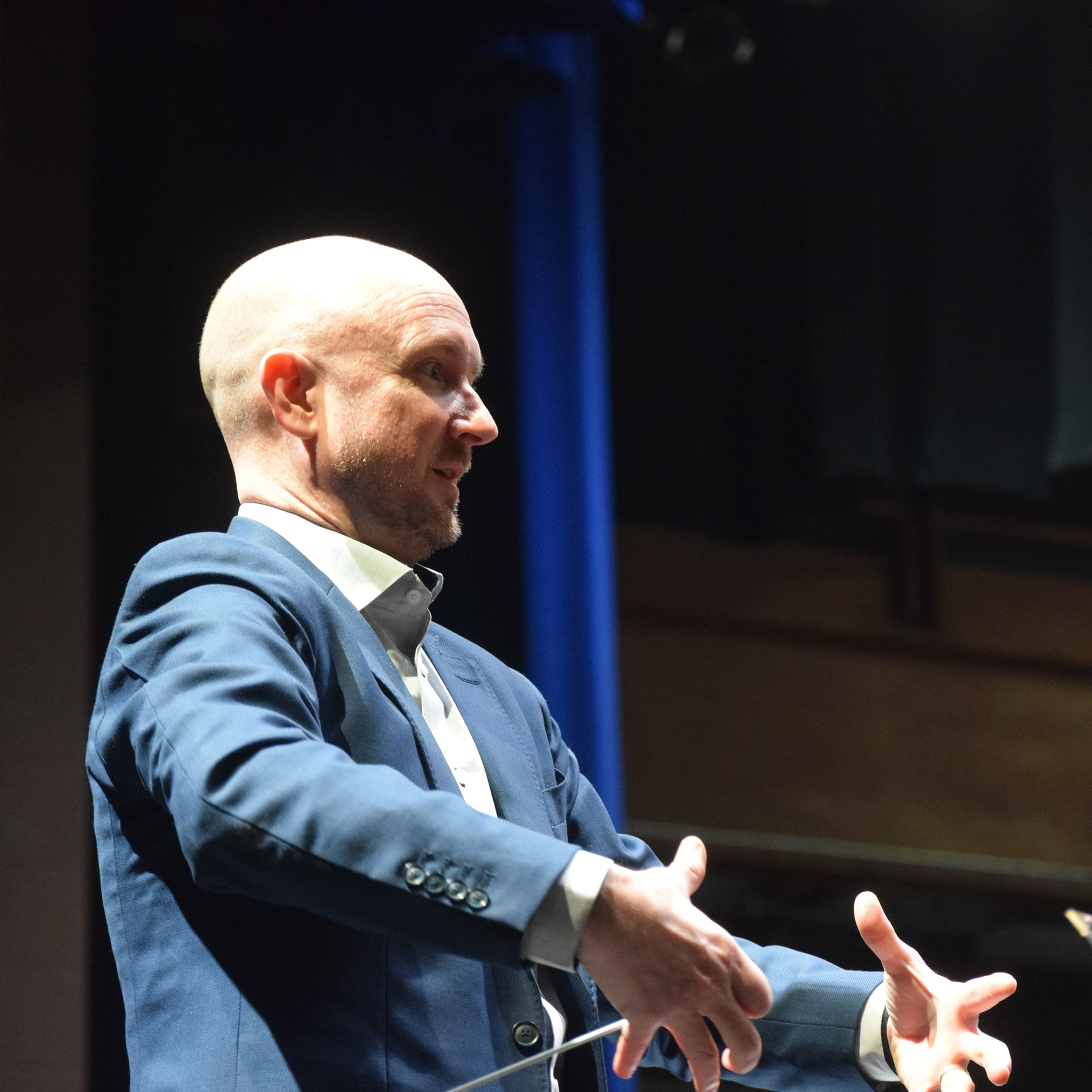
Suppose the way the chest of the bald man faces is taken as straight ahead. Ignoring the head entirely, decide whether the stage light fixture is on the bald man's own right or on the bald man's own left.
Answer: on the bald man's own left

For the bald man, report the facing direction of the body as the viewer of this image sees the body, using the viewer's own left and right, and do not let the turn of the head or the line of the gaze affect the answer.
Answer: facing the viewer and to the right of the viewer

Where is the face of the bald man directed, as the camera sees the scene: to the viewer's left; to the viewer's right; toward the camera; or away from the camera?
to the viewer's right
